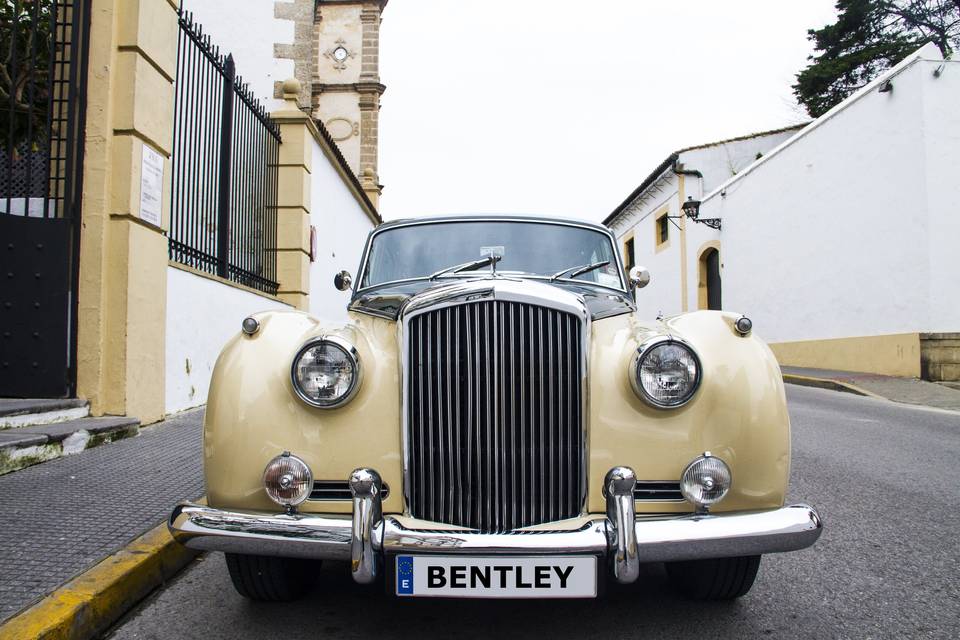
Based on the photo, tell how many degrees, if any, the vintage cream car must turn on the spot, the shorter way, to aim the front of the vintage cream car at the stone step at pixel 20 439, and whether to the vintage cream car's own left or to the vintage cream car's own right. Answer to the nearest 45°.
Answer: approximately 135° to the vintage cream car's own right

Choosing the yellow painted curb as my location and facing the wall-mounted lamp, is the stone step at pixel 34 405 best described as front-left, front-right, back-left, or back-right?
front-left

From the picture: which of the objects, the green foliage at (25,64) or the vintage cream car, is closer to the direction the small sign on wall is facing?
the vintage cream car

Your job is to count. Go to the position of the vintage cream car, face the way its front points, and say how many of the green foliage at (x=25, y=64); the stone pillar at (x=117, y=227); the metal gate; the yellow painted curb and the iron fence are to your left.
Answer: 0

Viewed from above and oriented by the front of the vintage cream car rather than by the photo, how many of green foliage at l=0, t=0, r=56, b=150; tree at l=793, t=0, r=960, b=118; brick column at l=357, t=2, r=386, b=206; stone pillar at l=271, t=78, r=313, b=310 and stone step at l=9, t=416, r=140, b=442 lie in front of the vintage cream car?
0

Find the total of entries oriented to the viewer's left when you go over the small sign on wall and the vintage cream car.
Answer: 0

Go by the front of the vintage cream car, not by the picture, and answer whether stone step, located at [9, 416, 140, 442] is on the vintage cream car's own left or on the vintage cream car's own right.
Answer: on the vintage cream car's own right

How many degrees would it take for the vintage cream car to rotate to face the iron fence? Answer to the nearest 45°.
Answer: approximately 135° to its right

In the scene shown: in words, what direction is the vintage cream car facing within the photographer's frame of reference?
facing the viewer

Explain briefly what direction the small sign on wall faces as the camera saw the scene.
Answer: facing the viewer and to the right of the viewer

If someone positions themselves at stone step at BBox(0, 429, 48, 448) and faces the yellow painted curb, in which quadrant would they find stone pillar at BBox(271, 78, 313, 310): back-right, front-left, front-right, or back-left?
back-left

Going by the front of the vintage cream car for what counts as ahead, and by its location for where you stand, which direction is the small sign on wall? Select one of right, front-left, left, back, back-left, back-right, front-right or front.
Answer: back-right

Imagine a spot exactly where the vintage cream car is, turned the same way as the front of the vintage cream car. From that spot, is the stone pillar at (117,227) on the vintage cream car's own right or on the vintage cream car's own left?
on the vintage cream car's own right

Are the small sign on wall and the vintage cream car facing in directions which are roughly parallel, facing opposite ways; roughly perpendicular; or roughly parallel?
roughly perpendicular

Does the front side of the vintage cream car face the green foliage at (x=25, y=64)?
no

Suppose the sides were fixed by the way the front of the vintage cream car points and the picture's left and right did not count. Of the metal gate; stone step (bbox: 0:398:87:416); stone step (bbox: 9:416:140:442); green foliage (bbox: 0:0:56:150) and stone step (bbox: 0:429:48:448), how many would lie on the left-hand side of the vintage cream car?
0

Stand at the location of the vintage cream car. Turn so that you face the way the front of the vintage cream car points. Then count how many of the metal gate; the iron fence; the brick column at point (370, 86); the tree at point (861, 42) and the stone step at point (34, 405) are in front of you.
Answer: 0

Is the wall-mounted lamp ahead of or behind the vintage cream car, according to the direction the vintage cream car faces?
behind
